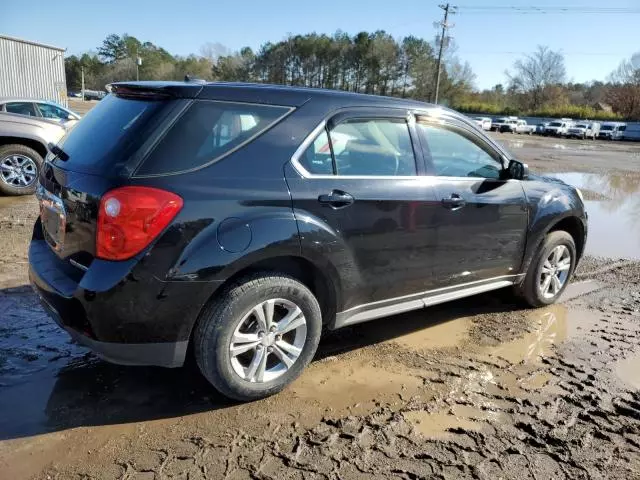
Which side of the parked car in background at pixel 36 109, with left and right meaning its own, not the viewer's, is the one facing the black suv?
right

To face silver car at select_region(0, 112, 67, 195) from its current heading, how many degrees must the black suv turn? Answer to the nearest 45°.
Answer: approximately 90° to its left

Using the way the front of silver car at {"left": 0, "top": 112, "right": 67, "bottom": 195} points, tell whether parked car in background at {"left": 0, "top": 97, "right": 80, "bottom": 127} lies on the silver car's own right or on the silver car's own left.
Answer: on the silver car's own left

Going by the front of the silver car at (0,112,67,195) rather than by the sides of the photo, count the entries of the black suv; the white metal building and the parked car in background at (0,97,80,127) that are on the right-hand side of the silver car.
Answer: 1

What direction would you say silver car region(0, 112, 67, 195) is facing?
to the viewer's right

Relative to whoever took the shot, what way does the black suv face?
facing away from the viewer and to the right of the viewer

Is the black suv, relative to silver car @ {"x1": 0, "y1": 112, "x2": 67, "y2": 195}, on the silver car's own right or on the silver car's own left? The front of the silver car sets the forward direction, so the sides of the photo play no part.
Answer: on the silver car's own right

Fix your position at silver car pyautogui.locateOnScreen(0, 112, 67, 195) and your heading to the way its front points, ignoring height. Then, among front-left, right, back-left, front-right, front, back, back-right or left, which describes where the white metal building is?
left

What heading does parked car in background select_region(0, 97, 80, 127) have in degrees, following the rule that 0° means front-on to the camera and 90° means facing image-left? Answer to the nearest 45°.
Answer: approximately 270°

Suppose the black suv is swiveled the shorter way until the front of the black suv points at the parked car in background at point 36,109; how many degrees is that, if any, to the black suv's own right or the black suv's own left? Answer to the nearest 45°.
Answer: approximately 90° to the black suv's own left
